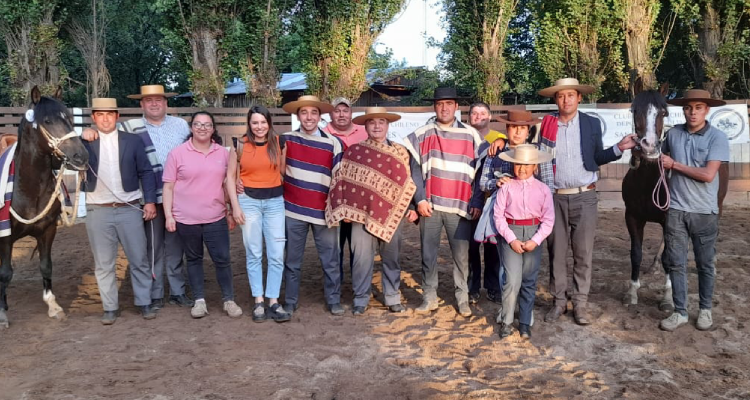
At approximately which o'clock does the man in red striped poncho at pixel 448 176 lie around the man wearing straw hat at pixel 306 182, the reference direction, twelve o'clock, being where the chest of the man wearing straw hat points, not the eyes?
The man in red striped poncho is roughly at 9 o'clock from the man wearing straw hat.

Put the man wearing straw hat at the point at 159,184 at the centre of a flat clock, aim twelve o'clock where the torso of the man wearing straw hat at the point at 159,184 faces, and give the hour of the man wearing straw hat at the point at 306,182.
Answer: the man wearing straw hat at the point at 306,182 is roughly at 10 o'clock from the man wearing straw hat at the point at 159,184.

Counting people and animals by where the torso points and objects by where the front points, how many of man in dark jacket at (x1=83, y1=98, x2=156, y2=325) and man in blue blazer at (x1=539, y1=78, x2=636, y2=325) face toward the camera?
2

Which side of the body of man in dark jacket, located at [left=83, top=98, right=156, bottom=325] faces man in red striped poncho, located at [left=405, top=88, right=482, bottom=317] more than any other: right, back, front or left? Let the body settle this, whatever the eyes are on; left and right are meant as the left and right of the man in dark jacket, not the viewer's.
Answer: left

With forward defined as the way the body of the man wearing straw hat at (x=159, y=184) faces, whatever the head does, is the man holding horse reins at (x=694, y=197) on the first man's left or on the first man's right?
on the first man's left

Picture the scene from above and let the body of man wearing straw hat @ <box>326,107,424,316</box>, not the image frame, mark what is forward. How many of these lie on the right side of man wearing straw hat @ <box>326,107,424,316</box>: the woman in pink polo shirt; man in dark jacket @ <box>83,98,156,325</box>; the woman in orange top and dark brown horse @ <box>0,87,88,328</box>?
4

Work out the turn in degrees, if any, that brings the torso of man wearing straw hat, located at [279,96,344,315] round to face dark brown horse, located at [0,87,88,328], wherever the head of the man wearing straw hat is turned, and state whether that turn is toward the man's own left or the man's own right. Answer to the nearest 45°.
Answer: approximately 90° to the man's own right
